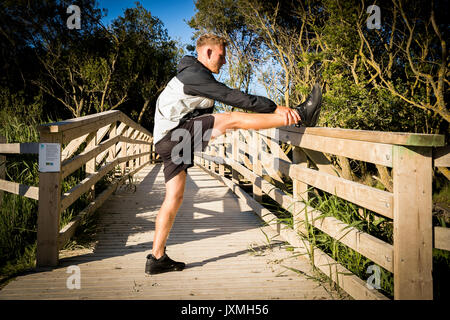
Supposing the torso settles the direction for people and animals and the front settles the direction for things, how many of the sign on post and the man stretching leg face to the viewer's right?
1

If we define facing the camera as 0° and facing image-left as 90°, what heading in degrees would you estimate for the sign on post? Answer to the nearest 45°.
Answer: approximately 0°

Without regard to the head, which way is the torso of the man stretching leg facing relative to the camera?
to the viewer's right

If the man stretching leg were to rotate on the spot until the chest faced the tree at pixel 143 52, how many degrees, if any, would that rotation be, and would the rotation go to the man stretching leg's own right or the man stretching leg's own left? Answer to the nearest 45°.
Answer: approximately 90° to the man stretching leg's own left

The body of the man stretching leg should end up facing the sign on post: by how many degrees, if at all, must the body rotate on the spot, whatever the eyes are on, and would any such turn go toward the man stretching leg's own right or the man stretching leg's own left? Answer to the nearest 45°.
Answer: approximately 180°

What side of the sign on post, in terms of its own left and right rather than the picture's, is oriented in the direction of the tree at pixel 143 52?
back
